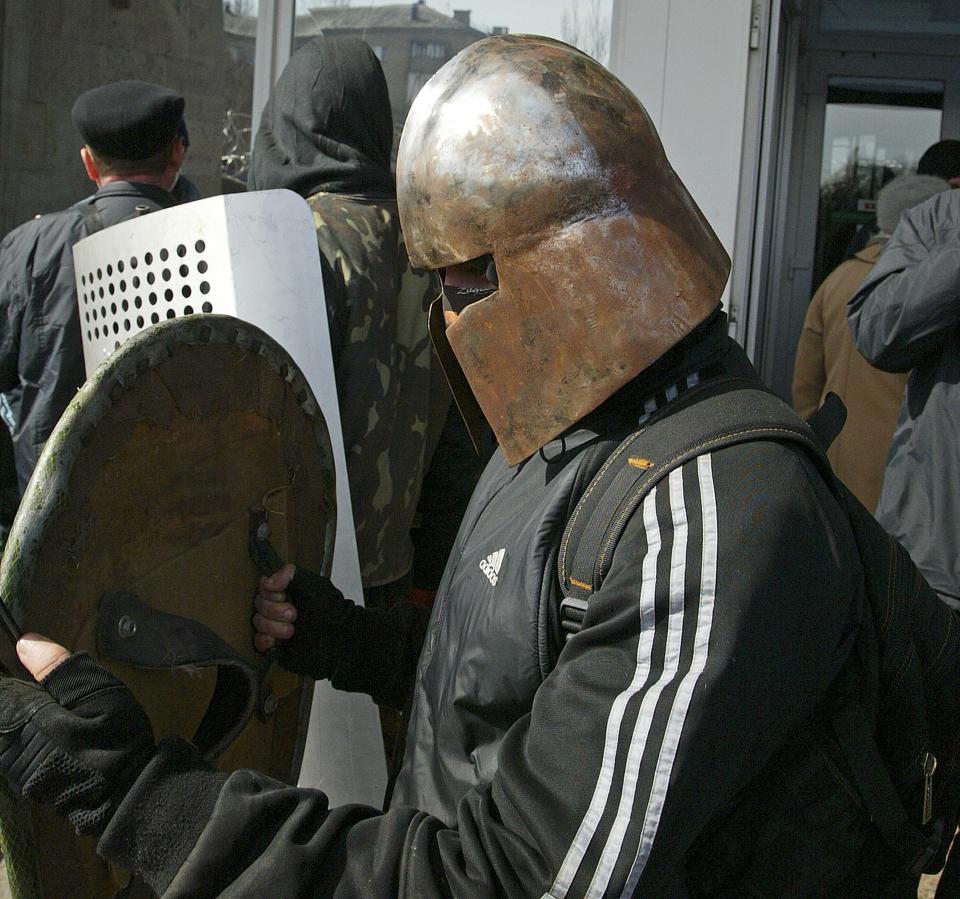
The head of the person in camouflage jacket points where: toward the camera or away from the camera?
away from the camera

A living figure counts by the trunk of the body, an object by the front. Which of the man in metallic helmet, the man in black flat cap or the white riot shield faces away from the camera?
the man in black flat cap

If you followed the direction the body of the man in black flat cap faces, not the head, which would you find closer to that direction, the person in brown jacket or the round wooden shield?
the person in brown jacket

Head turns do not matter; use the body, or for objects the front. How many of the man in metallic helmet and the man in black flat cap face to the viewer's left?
1

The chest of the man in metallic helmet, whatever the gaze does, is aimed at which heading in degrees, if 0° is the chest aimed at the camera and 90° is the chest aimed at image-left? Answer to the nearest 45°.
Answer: approximately 90°

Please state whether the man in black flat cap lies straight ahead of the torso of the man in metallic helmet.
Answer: no

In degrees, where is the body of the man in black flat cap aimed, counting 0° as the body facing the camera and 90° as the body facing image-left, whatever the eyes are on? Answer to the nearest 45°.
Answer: approximately 180°

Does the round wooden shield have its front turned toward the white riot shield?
no

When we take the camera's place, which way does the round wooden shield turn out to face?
facing away from the viewer and to the left of the viewer

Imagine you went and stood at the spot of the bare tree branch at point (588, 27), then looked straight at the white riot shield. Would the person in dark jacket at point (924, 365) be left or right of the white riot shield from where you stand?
left

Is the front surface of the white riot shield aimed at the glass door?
no
